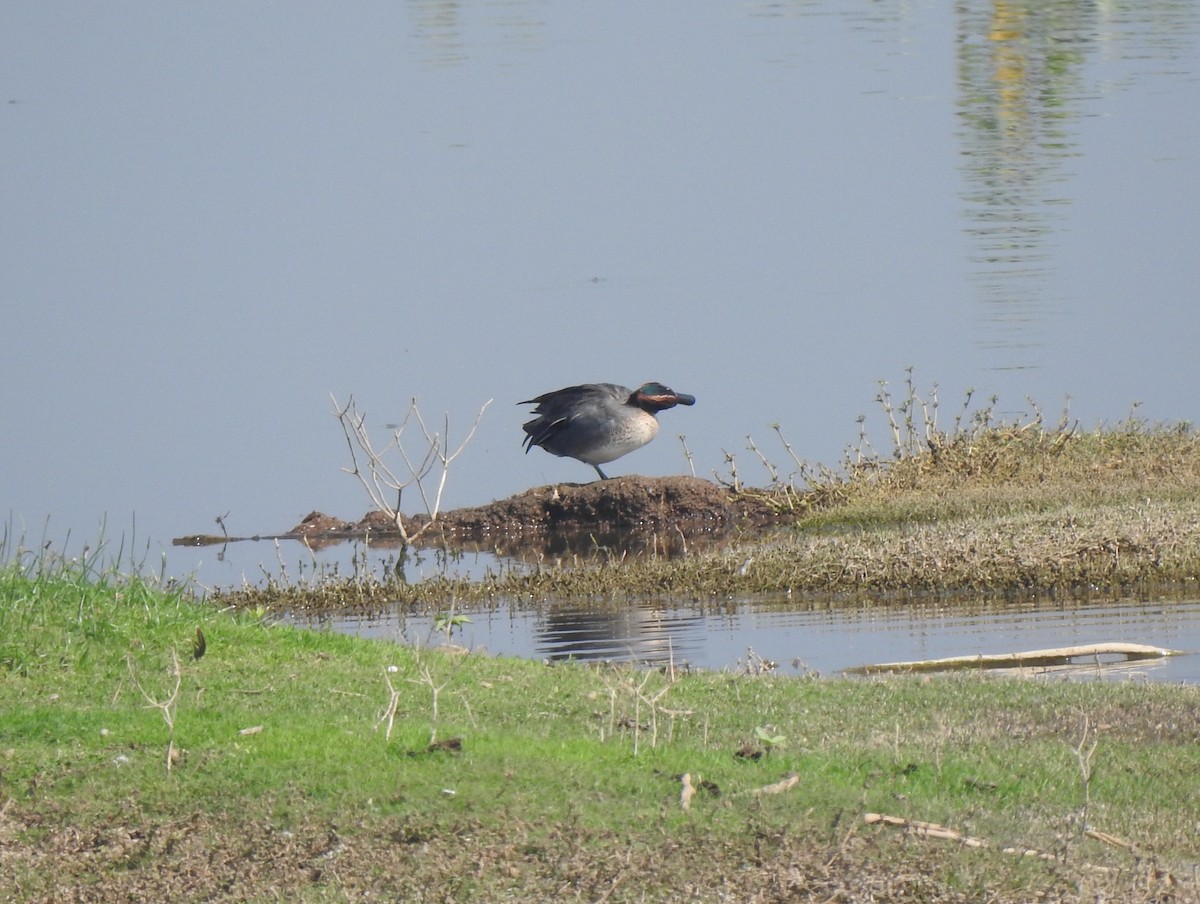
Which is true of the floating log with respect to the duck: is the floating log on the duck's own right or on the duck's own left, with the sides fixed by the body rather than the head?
on the duck's own right

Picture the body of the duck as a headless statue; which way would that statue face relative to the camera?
to the viewer's right
